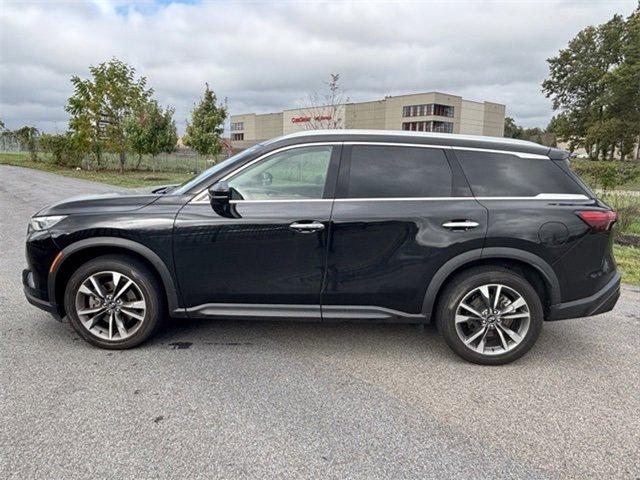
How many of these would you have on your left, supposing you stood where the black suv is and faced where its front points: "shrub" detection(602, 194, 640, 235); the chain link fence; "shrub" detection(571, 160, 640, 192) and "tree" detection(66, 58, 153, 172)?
0

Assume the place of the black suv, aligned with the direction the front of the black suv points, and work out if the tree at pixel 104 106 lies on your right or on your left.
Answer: on your right

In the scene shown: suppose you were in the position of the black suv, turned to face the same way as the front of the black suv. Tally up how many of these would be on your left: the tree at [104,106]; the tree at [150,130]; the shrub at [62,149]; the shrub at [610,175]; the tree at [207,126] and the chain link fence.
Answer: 0

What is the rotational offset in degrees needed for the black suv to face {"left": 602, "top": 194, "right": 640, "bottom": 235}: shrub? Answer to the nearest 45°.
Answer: approximately 135° to its right

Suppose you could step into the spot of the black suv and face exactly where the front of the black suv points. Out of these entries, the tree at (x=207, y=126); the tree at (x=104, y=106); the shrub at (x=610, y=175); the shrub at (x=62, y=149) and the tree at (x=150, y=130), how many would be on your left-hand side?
0

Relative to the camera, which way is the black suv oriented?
to the viewer's left

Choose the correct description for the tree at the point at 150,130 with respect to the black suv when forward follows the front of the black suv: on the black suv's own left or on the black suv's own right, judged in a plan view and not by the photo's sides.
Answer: on the black suv's own right

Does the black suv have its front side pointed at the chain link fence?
no

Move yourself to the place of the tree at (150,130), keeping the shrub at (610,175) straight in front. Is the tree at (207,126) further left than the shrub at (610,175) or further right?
left

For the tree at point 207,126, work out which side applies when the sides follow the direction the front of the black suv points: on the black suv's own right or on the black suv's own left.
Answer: on the black suv's own right

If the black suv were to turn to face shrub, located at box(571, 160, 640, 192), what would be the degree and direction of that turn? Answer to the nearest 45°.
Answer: approximately 135° to its right

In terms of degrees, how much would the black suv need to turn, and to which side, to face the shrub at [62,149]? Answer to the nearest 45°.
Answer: approximately 45° to its right

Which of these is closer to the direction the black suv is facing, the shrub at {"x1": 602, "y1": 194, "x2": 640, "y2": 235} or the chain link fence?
the chain link fence
